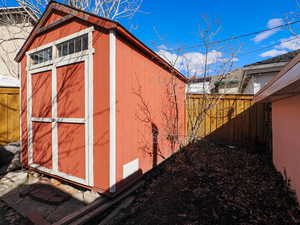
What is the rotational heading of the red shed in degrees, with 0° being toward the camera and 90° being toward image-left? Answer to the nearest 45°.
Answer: approximately 45°

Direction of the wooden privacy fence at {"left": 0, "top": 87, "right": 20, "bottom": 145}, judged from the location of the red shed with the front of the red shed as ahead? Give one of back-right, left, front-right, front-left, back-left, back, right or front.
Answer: right

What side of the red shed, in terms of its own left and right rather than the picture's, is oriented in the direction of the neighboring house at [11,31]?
right

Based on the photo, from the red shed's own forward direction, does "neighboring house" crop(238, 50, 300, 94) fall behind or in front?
behind

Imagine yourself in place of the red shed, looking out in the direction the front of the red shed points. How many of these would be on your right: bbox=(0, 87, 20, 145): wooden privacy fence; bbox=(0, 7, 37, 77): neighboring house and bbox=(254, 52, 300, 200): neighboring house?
2

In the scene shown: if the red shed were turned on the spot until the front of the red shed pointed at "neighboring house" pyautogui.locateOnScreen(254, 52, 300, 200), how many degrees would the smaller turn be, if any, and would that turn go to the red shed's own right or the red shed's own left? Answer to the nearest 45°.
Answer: approximately 90° to the red shed's own left
